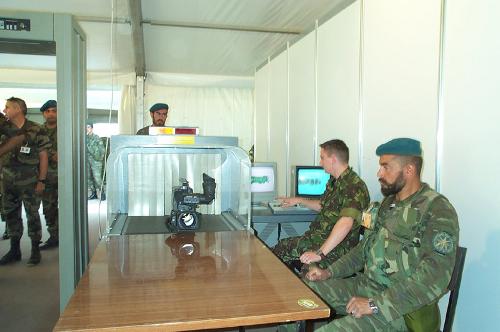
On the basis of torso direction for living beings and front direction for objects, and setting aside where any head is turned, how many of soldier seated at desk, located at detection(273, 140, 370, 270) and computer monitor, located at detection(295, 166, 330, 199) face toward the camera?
1

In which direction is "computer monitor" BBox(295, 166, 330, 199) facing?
toward the camera

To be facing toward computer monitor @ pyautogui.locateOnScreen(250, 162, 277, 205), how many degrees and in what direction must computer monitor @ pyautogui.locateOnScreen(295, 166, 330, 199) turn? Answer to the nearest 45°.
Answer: approximately 90° to its right

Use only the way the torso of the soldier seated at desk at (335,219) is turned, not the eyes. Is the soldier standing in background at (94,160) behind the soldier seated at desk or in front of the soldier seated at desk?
in front

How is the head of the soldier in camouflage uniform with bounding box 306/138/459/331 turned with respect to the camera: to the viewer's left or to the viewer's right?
to the viewer's left

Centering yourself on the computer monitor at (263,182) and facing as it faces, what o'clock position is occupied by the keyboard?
The keyboard is roughly at 11 o'clock from the computer monitor.

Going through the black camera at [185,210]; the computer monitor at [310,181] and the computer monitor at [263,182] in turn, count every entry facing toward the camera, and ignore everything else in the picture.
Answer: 3

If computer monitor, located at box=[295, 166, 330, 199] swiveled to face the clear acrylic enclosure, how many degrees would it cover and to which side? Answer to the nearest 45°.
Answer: approximately 45° to its right

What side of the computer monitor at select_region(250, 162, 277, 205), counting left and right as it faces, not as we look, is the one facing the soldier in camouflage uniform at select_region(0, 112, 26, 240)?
right

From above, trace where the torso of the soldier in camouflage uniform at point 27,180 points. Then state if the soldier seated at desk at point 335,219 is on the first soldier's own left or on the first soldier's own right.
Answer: on the first soldier's own left

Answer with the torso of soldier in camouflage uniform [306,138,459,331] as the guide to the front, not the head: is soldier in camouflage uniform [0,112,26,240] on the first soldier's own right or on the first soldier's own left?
on the first soldier's own right

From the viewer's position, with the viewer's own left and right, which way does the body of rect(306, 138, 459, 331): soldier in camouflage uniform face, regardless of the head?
facing the viewer and to the left of the viewer

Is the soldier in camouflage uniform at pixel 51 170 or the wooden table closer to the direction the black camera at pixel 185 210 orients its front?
the wooden table

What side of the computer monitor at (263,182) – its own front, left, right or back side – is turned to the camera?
front

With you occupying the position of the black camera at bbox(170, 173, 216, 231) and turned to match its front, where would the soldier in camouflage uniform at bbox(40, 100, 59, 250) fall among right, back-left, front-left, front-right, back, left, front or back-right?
back-right

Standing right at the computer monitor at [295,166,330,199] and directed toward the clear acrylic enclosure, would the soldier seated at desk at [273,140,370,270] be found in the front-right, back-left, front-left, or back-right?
front-left

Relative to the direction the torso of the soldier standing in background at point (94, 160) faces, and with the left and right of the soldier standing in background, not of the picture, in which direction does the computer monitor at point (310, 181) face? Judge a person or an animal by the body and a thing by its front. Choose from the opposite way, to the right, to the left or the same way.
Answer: the same way
